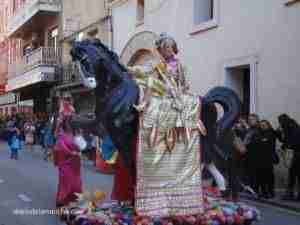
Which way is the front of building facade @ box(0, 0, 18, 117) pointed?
to the viewer's right

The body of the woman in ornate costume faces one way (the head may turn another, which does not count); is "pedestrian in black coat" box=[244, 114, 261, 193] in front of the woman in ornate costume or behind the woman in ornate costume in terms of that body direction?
behind

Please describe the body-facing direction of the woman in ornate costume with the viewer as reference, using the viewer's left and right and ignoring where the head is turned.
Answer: facing the viewer

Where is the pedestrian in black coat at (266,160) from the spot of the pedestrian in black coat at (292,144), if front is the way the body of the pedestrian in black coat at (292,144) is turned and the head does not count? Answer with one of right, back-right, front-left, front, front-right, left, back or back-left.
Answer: front-right

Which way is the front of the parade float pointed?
to the viewer's left

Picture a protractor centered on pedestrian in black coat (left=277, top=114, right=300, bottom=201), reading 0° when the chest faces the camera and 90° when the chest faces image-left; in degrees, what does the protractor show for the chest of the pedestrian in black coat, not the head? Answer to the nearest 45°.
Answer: approximately 90°

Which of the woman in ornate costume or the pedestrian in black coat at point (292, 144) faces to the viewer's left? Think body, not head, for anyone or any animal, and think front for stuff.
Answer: the pedestrian in black coat

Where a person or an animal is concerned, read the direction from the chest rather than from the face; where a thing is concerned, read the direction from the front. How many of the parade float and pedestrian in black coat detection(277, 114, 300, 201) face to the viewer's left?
2
